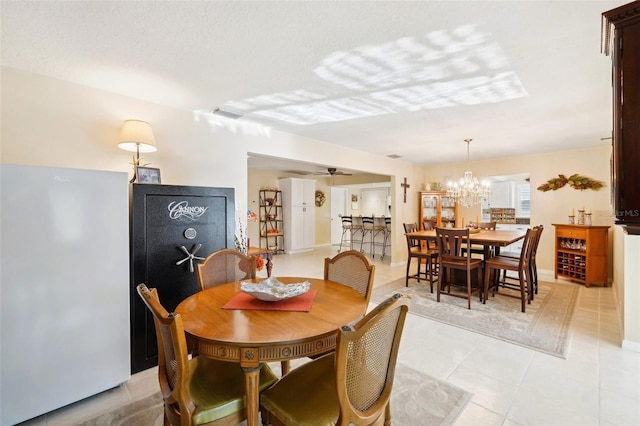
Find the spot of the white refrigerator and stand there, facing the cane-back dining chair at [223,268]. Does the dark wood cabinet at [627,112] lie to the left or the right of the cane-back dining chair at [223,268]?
right

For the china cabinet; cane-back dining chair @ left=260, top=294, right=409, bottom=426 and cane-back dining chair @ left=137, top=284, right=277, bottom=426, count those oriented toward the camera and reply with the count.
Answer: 1

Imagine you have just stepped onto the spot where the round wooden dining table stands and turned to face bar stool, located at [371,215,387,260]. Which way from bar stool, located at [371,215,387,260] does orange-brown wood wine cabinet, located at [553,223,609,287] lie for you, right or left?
right

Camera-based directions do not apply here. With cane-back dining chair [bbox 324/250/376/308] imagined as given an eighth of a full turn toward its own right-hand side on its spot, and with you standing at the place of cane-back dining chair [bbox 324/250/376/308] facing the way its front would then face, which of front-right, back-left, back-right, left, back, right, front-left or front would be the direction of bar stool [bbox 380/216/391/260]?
right

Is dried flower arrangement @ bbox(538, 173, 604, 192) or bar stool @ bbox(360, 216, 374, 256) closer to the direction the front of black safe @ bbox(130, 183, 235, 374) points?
the dried flower arrangement

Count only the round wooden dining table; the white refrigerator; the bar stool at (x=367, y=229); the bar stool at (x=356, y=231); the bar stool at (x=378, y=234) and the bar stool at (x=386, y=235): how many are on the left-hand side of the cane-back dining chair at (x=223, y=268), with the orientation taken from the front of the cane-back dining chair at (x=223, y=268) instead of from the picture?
4

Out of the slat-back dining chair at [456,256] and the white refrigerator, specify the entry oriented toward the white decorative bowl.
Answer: the white refrigerator

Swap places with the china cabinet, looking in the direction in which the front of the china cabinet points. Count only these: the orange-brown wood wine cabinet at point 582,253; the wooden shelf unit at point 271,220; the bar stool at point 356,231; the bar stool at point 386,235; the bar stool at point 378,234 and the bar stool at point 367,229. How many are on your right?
5

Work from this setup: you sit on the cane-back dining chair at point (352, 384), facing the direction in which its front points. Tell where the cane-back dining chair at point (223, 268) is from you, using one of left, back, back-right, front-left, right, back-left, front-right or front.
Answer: front

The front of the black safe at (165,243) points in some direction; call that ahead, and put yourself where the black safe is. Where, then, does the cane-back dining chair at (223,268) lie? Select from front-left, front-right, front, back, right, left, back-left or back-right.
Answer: front

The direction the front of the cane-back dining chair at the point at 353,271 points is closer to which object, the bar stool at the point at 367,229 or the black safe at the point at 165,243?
the black safe

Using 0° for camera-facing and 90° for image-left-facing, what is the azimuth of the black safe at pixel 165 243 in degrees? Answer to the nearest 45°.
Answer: approximately 315°

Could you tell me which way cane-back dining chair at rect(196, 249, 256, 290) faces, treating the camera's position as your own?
facing the viewer and to the right of the viewer

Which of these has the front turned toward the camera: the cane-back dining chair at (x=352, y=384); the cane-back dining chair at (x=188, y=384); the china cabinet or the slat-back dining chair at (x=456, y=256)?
the china cabinet

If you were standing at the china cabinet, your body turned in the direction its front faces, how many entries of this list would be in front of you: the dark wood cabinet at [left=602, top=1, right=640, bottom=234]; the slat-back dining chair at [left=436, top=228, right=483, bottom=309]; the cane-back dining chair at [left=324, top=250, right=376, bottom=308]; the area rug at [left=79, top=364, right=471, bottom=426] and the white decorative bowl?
5

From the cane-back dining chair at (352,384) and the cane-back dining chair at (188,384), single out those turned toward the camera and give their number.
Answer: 0

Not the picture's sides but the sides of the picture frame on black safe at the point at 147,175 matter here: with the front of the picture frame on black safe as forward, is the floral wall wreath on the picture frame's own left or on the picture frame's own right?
on the picture frame's own left
